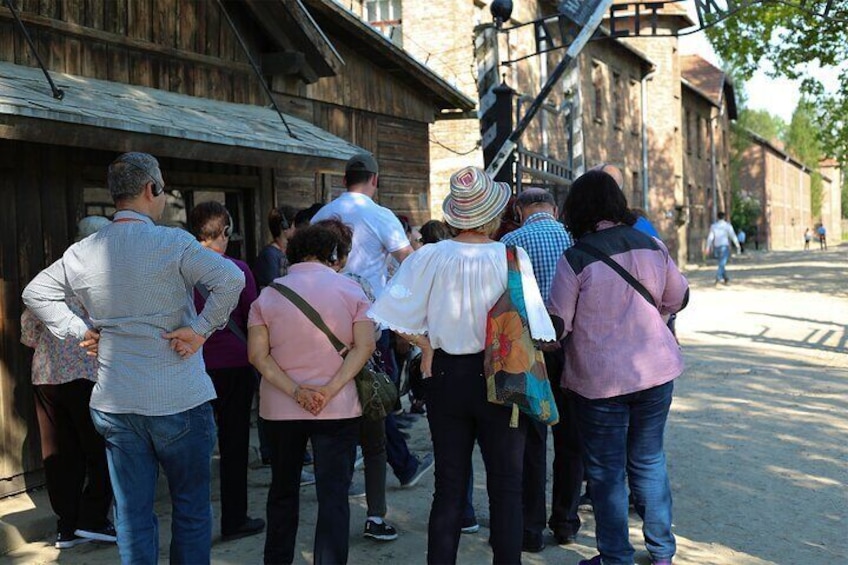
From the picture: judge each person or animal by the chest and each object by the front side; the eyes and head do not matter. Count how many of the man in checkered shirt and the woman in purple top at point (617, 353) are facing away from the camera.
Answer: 2

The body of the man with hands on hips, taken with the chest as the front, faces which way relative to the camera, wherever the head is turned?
away from the camera

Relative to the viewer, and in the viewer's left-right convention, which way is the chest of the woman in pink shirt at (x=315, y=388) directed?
facing away from the viewer

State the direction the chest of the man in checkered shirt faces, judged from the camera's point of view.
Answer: away from the camera

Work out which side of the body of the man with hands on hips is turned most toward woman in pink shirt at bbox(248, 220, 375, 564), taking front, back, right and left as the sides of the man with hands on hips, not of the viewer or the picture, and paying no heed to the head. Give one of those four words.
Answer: right

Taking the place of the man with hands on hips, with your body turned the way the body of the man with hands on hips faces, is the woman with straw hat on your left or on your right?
on your right

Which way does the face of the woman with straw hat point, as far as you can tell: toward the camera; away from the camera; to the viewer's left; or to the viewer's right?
away from the camera

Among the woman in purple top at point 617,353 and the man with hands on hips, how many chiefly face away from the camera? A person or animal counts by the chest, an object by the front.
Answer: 2

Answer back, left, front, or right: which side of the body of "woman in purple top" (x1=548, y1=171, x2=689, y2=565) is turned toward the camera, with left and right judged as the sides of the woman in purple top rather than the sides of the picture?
back

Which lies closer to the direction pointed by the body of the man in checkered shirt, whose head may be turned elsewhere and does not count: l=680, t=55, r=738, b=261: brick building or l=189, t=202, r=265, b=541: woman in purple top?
the brick building

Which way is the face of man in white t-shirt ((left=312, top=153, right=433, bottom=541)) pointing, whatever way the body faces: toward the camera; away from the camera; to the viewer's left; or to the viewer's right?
away from the camera
